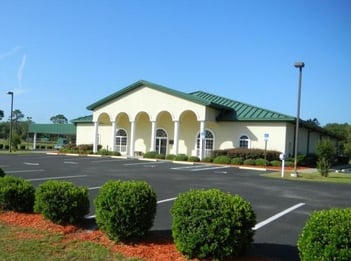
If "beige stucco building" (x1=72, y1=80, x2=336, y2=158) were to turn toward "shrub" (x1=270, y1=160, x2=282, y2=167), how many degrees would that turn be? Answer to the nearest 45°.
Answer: approximately 90° to its left

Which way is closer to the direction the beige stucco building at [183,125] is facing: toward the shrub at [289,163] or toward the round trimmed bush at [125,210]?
the round trimmed bush

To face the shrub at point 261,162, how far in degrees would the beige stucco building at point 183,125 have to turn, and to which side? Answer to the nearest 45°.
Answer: approximately 90° to its left

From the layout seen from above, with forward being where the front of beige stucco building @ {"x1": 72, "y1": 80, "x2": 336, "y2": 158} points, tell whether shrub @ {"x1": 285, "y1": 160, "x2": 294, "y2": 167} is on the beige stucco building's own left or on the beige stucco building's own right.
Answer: on the beige stucco building's own left

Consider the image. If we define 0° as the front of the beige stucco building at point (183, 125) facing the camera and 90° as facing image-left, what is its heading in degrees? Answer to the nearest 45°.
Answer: approximately 45°

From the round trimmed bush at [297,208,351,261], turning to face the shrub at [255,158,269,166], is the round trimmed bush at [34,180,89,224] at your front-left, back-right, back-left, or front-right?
front-left

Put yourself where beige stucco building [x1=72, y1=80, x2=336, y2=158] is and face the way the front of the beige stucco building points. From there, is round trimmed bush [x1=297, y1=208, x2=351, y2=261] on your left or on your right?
on your left
